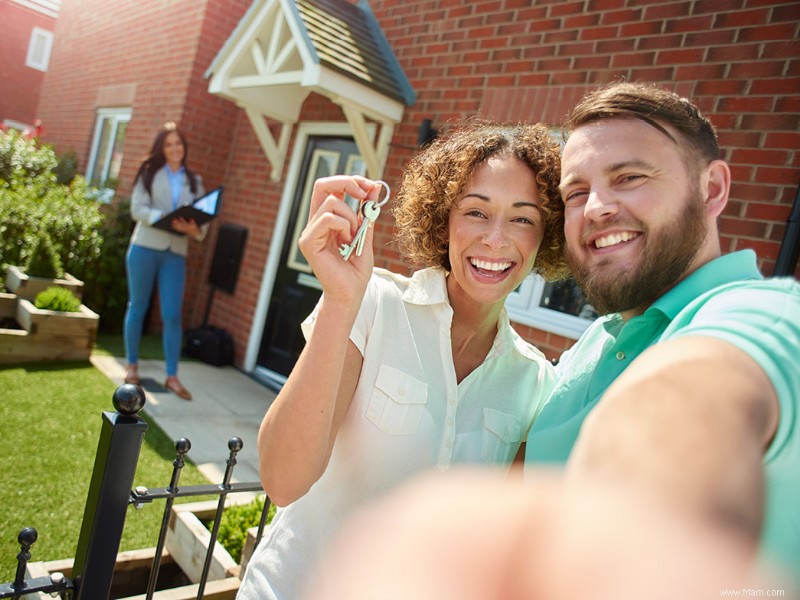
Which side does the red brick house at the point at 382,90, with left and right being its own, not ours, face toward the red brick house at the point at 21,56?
right

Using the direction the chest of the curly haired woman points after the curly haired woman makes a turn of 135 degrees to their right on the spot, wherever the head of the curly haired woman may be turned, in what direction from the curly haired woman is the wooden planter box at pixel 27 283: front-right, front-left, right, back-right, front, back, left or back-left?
front

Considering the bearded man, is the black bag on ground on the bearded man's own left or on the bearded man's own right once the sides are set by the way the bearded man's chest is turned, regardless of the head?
on the bearded man's own right

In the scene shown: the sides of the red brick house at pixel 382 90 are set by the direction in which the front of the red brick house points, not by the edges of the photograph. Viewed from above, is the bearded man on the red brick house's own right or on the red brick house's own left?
on the red brick house's own left

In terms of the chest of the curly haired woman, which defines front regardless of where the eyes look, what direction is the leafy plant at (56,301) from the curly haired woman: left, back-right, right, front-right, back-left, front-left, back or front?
back-right

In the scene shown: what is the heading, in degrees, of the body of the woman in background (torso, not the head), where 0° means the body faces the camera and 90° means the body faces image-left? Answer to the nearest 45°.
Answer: approximately 315°
